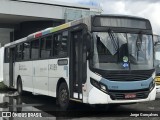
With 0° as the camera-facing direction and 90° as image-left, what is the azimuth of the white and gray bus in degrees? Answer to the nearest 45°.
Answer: approximately 315°
